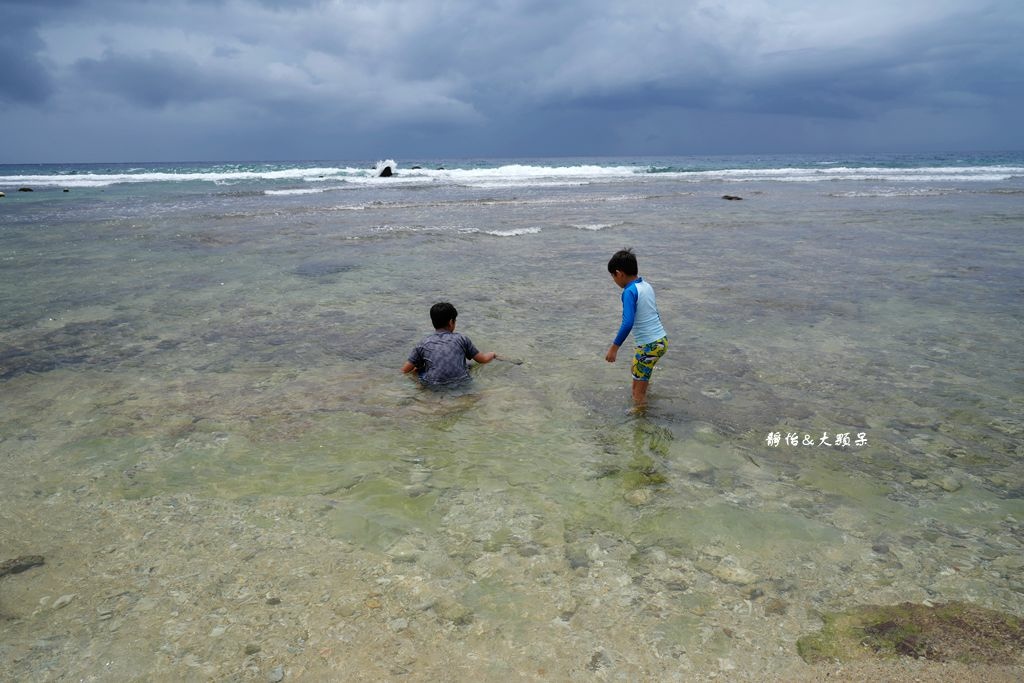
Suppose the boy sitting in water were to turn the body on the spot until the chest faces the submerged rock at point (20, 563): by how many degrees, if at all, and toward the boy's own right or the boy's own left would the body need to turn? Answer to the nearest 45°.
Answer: approximately 135° to the boy's own left

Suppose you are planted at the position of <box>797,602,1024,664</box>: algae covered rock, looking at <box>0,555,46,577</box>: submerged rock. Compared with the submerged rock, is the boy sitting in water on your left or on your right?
right

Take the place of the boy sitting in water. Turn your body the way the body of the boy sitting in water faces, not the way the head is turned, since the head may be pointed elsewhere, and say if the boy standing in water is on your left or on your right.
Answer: on your right

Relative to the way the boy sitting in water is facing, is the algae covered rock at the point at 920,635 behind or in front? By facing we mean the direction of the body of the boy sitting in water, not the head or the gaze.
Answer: behind

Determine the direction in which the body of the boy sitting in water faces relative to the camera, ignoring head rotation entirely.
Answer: away from the camera
